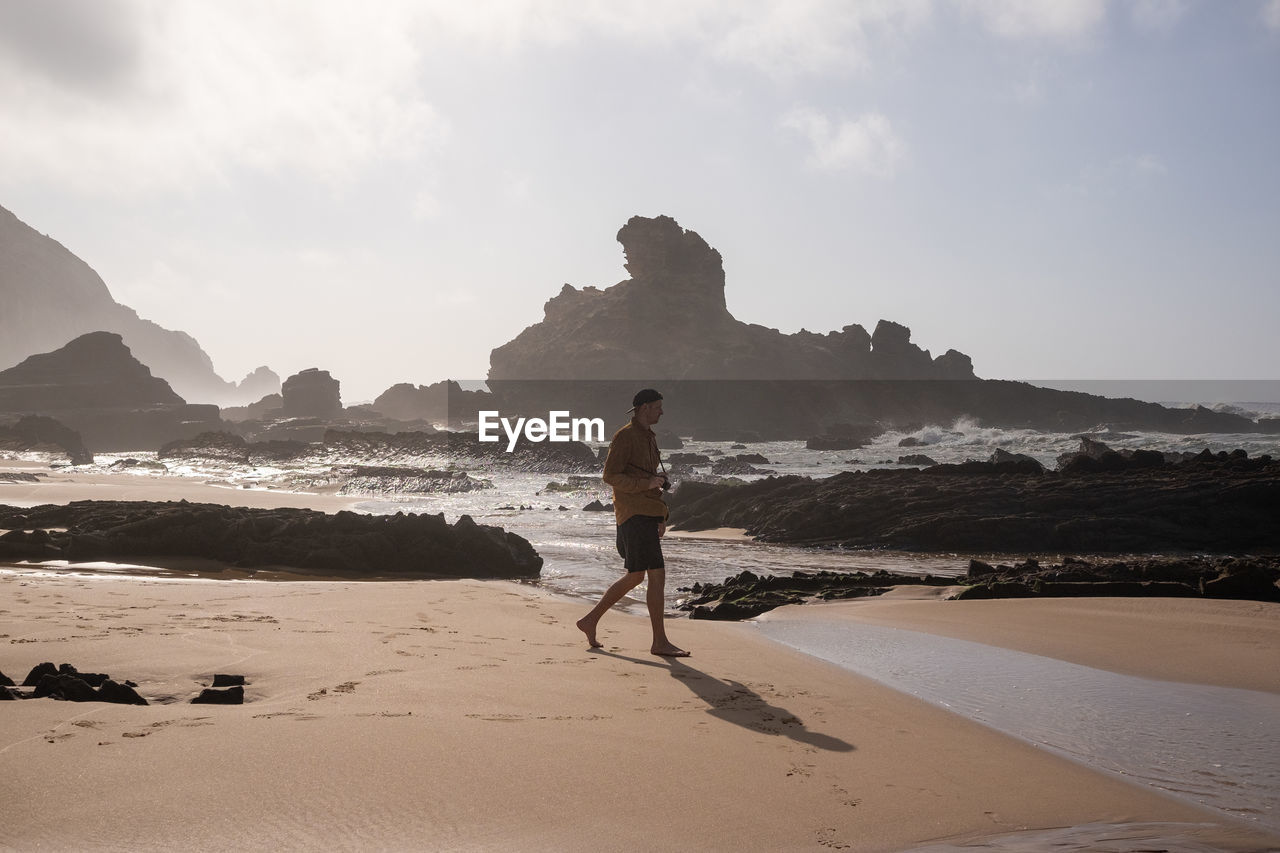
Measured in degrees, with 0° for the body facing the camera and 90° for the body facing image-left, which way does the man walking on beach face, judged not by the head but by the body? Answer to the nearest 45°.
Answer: approximately 270°

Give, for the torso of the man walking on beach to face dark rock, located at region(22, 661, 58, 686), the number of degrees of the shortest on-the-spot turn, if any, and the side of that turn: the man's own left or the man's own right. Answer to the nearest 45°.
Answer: approximately 135° to the man's own right

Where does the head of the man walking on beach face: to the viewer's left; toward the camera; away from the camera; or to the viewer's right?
to the viewer's right

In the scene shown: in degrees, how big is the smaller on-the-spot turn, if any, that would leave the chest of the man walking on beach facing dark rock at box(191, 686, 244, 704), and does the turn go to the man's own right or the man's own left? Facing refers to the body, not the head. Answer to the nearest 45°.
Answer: approximately 135° to the man's own right

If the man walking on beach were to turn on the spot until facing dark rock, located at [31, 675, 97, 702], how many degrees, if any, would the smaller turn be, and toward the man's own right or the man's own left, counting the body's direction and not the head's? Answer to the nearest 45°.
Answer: approximately 135° to the man's own right

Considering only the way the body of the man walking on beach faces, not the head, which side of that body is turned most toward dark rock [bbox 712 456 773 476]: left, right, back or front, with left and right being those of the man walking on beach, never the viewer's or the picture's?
left

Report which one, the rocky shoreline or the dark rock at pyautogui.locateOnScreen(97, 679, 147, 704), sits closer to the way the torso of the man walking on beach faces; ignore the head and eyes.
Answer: the rocky shoreline

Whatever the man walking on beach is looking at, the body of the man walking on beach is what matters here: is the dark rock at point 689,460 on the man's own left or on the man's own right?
on the man's own left
